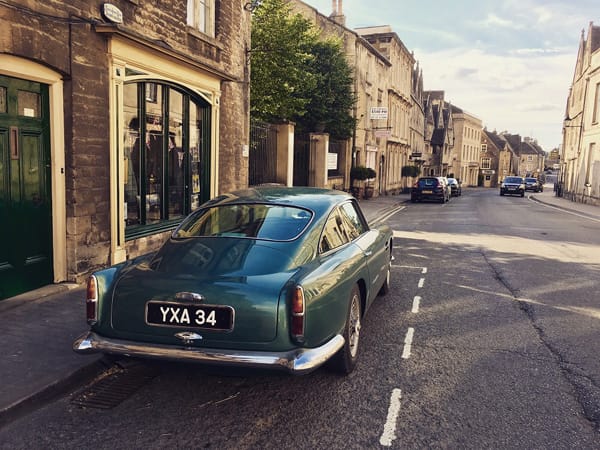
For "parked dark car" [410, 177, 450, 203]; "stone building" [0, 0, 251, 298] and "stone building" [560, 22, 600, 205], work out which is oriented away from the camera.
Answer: the parked dark car

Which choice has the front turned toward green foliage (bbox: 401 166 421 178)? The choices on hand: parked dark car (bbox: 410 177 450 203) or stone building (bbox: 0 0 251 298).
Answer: the parked dark car

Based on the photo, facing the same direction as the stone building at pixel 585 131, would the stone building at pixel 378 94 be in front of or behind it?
in front

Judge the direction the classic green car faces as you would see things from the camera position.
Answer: facing away from the viewer and to the right of the viewer

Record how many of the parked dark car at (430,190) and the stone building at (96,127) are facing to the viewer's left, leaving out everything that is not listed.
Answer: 0

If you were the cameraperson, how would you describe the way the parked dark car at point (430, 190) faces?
facing away from the viewer

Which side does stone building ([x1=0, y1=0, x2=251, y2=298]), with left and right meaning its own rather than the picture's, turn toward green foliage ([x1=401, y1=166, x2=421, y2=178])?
left

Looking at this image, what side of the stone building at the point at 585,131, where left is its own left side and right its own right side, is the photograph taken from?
left

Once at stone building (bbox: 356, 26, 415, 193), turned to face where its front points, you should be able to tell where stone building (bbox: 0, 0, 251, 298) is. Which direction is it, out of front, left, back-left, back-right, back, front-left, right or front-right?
front-right

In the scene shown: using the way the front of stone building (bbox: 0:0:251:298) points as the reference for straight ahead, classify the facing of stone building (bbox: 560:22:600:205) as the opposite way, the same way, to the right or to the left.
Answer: the opposite way

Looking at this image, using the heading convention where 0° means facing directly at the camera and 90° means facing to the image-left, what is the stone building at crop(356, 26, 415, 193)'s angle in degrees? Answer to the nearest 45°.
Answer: approximately 315°

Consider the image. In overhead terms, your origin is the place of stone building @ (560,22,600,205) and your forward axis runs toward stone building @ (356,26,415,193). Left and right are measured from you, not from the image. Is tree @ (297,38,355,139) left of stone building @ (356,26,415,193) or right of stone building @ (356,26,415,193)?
left

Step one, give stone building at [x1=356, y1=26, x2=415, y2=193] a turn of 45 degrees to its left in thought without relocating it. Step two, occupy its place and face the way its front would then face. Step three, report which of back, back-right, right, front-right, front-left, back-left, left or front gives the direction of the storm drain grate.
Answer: right

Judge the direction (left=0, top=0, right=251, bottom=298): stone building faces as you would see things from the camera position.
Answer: facing the viewer and to the right of the viewer

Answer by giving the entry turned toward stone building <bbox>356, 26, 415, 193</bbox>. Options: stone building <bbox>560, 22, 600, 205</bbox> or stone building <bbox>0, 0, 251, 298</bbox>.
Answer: stone building <bbox>560, 22, 600, 205</bbox>
